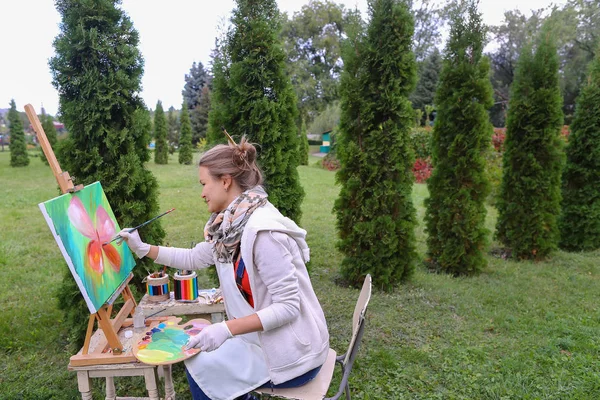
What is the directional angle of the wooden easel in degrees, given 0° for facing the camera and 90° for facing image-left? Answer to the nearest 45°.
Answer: approximately 315°

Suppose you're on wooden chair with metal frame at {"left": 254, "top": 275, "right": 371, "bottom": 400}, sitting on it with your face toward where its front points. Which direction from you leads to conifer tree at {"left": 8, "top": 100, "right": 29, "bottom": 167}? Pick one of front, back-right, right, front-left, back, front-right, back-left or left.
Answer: front-right

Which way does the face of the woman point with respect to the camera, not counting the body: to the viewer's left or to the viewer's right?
to the viewer's left

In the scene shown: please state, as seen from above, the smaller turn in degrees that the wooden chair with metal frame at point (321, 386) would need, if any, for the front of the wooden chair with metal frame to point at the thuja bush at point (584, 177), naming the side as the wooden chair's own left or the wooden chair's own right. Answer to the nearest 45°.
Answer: approximately 135° to the wooden chair's own right

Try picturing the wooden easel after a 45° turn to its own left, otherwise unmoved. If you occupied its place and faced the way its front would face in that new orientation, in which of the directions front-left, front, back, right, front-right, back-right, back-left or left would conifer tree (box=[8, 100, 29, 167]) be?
left

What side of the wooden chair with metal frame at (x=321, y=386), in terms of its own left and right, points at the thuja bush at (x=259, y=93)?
right

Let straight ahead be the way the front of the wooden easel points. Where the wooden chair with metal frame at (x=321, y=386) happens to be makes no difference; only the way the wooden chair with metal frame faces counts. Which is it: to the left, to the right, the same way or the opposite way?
the opposite way

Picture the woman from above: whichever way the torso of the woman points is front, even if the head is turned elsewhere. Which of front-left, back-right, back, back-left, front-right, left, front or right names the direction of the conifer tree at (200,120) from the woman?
right

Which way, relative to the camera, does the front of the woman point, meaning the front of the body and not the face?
to the viewer's left

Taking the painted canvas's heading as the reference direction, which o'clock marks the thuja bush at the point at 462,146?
The thuja bush is roughly at 10 o'clock from the painted canvas.

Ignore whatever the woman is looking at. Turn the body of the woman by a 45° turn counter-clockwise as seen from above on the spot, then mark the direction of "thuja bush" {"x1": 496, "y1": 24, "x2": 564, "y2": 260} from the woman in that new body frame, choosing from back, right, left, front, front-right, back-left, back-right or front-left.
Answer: back

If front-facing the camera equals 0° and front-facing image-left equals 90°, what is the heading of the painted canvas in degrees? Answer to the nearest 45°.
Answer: approximately 315°

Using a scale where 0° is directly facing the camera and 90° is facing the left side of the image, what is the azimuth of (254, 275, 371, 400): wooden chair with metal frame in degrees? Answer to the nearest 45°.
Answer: approximately 90°

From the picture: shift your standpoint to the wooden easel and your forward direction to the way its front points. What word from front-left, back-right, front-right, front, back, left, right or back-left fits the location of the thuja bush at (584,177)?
front-left

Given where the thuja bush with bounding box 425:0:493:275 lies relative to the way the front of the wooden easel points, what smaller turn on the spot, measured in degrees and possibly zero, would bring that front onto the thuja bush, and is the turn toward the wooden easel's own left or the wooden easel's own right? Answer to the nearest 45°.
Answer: approximately 45° to the wooden easel's own left
